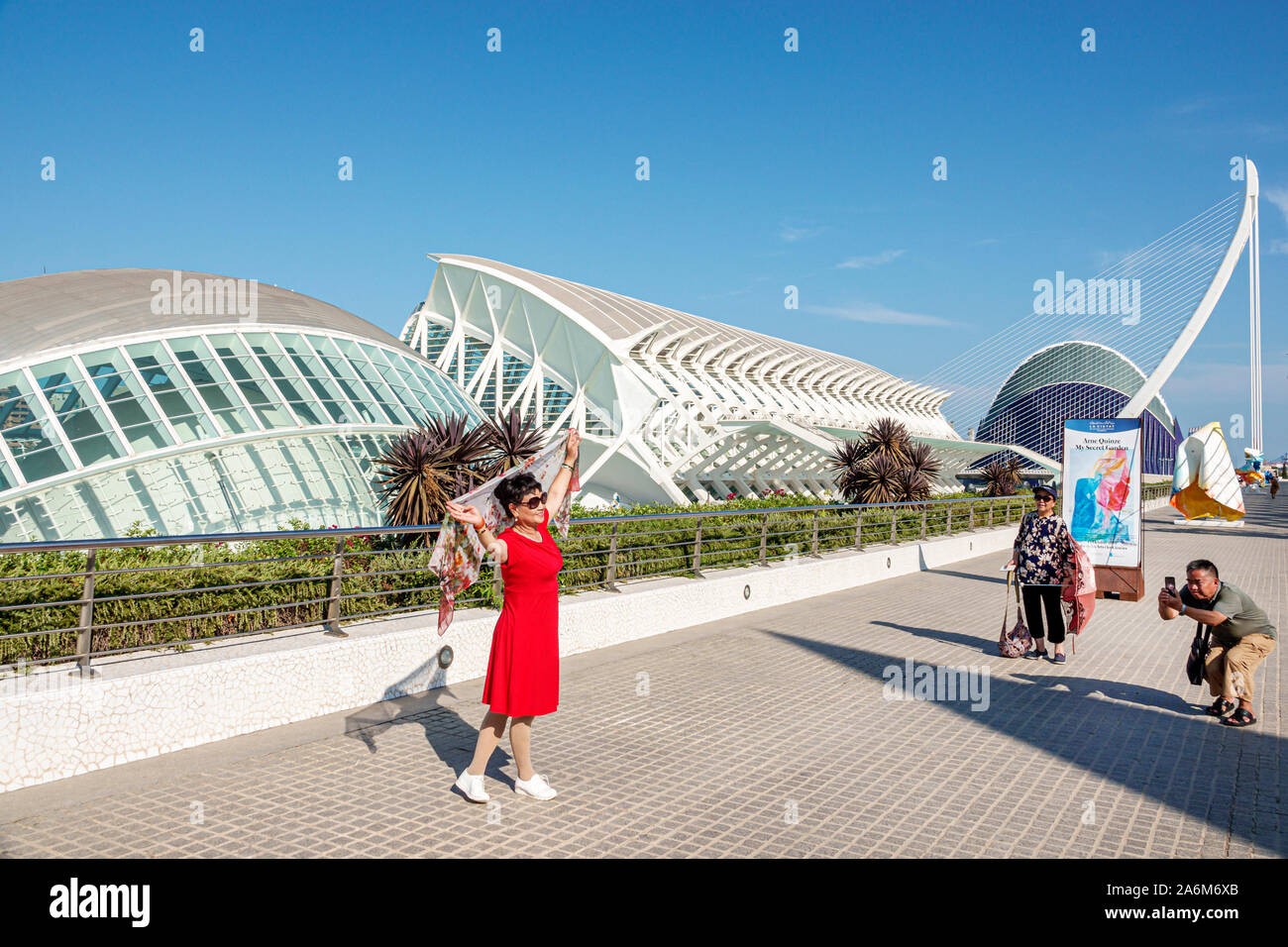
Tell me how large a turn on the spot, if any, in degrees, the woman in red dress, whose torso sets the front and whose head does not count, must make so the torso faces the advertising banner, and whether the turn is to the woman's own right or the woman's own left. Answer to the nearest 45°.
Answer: approximately 90° to the woman's own left

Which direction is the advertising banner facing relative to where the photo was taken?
toward the camera

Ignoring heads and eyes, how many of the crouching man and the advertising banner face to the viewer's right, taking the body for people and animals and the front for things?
0

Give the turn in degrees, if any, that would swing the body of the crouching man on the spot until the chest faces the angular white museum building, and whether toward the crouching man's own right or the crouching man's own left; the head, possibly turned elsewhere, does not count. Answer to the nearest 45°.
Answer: approximately 90° to the crouching man's own right

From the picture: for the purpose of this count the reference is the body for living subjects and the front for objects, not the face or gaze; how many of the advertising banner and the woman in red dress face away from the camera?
0

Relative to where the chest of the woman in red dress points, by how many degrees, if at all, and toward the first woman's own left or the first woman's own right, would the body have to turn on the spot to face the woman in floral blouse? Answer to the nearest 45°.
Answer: approximately 90° to the first woman's own left

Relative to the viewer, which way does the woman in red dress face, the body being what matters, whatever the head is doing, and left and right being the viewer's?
facing the viewer and to the right of the viewer

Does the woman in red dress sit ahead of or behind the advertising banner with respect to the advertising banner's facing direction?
ahead

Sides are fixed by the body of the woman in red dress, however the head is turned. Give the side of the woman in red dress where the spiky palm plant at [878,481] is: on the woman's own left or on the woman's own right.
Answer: on the woman's own left

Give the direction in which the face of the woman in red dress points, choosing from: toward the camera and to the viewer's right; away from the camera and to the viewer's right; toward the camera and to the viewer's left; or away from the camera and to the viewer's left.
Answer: toward the camera and to the viewer's right
